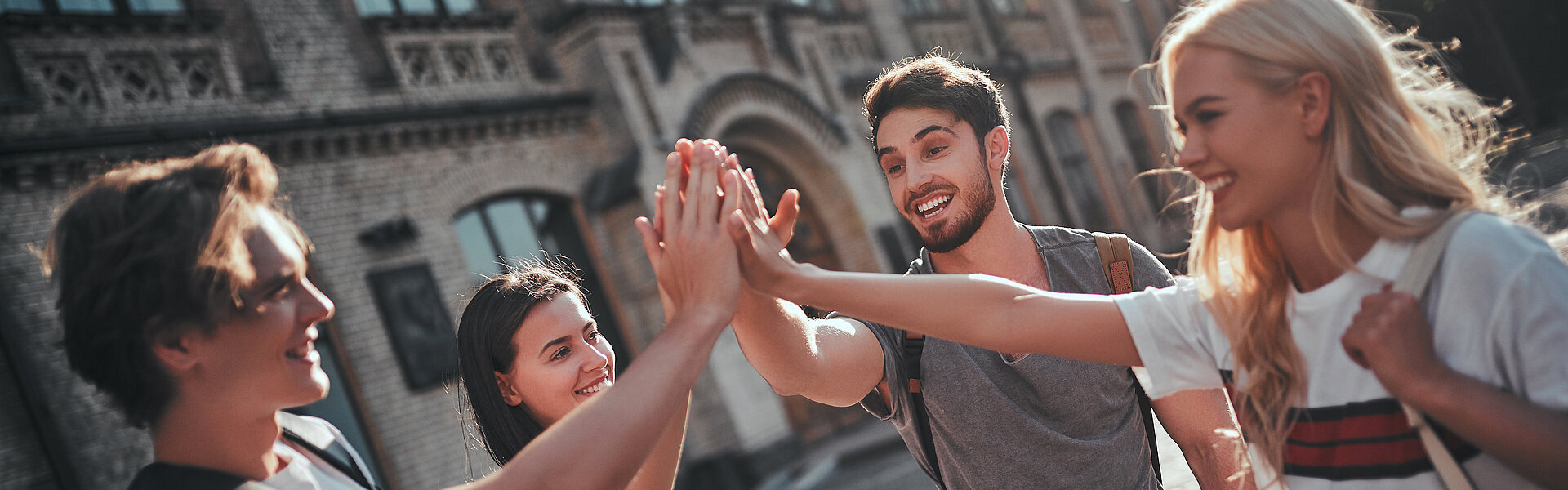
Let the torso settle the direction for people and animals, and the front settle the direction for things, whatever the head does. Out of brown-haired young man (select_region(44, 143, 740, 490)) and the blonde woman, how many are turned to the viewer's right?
1

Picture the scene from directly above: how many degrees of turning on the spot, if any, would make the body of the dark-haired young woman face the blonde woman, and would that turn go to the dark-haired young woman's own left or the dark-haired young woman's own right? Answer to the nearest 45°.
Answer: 0° — they already face them

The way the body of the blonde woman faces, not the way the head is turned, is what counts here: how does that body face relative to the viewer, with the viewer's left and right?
facing the viewer and to the left of the viewer

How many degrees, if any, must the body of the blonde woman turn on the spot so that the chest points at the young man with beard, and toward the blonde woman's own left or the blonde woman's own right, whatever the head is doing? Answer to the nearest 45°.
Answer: approximately 90° to the blonde woman's own right

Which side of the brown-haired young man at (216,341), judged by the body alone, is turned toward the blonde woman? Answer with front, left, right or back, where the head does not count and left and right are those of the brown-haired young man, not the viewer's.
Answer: front

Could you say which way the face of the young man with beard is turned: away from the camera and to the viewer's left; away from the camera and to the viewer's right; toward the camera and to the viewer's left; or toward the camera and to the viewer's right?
toward the camera and to the viewer's left

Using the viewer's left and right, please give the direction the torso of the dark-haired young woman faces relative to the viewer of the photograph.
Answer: facing the viewer and to the right of the viewer

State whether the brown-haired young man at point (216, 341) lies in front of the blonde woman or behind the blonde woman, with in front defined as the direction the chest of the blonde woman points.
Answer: in front

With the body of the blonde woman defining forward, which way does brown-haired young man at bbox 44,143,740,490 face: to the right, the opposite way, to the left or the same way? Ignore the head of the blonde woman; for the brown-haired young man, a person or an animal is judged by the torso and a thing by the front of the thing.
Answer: the opposite way

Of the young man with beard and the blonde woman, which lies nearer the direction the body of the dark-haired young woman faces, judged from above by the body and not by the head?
the blonde woman

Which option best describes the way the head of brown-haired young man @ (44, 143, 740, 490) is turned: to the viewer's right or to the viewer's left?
to the viewer's right

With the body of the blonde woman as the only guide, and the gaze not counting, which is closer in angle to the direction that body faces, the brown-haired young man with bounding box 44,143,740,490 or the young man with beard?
the brown-haired young man

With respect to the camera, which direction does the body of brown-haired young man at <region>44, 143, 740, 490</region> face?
to the viewer's right
